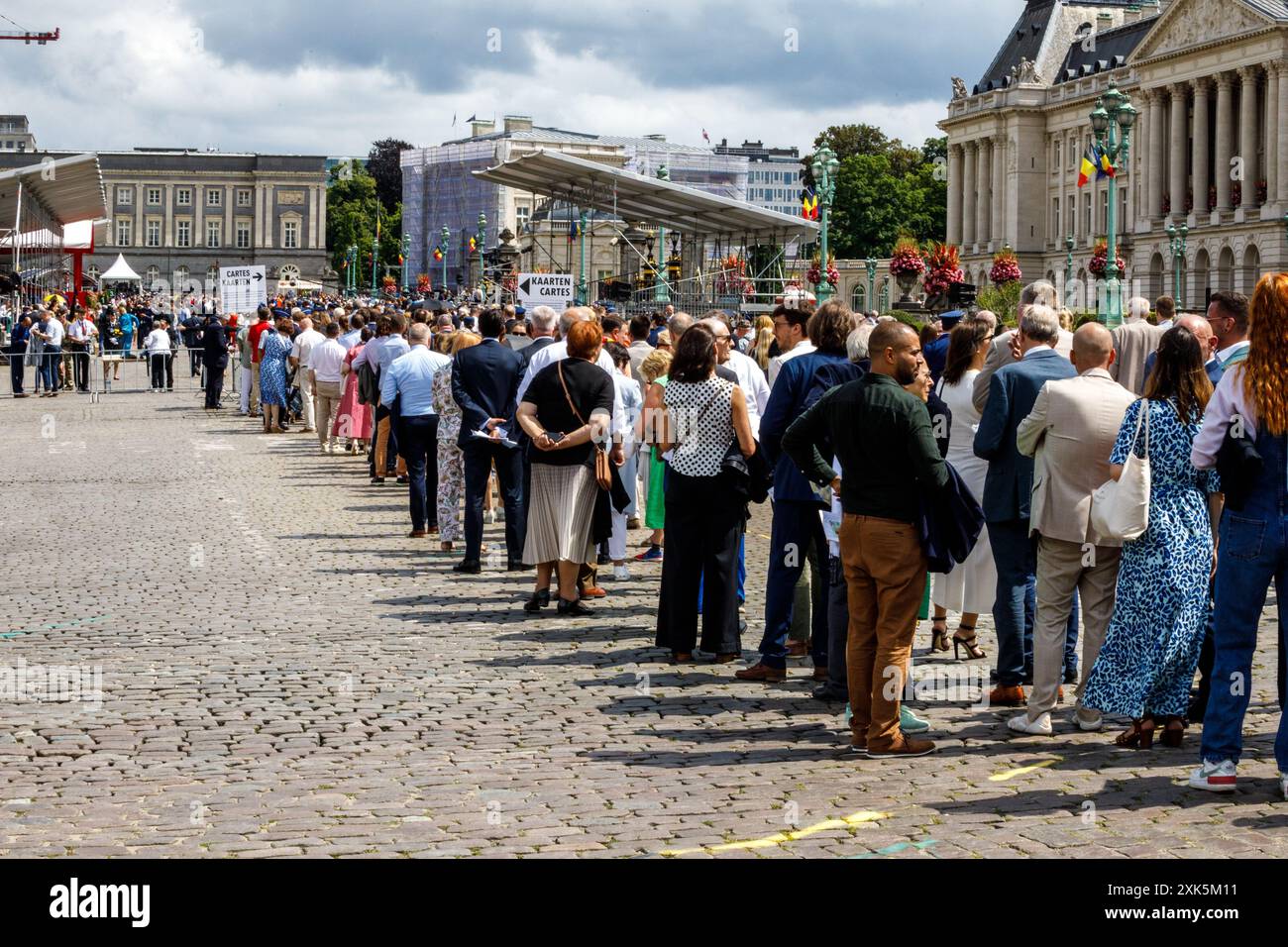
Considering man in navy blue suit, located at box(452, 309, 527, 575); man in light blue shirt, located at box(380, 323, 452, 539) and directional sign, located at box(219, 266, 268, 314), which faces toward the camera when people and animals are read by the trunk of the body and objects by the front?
the directional sign

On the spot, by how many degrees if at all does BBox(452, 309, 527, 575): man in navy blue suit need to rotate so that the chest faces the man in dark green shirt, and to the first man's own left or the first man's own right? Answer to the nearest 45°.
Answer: approximately 180°

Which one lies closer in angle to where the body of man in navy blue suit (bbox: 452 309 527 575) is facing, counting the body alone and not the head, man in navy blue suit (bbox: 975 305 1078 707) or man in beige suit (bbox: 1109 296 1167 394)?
the man in beige suit

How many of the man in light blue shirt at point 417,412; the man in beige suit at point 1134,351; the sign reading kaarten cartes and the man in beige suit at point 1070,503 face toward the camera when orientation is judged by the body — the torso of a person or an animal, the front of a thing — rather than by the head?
1

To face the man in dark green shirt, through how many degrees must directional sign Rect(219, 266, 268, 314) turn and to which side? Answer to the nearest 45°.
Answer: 0° — it already faces them

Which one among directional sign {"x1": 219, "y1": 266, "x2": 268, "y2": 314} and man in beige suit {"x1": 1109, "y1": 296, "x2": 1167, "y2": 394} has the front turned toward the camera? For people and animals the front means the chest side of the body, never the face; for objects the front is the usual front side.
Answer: the directional sign

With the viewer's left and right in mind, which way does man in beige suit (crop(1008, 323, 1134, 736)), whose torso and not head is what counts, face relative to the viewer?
facing away from the viewer and to the left of the viewer

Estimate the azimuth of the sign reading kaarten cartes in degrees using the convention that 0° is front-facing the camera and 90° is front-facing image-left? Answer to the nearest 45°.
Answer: approximately 0°

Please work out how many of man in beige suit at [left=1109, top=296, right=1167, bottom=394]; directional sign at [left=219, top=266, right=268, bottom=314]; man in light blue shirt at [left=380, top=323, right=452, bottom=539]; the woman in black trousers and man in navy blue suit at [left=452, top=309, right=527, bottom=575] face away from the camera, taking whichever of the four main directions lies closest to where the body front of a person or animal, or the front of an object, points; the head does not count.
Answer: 4

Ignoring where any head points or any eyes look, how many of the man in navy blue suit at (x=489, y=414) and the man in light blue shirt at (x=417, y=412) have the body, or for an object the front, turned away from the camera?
2

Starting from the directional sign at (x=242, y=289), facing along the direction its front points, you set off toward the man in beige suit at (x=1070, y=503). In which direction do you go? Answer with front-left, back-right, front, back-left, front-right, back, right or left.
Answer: front

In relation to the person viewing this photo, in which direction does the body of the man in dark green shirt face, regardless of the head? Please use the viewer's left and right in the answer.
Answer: facing away from the viewer and to the right of the viewer

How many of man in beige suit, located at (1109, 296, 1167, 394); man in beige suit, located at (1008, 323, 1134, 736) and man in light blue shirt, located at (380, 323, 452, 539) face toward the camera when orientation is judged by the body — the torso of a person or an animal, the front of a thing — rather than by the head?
0

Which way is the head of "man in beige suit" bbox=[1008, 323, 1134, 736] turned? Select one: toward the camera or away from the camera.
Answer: away from the camera

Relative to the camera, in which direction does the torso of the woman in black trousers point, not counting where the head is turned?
away from the camera

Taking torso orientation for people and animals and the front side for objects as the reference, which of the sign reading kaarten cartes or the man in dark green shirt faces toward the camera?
the sign reading kaarten cartes

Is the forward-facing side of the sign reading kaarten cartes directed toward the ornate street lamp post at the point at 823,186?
no

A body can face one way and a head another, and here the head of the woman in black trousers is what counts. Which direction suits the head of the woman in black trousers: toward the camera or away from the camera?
away from the camera

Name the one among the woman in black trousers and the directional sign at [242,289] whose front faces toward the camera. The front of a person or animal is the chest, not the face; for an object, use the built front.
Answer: the directional sign

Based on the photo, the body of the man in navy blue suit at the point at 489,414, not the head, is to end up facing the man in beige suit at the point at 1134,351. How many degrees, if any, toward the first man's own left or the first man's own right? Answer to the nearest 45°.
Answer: approximately 90° to the first man's own right
